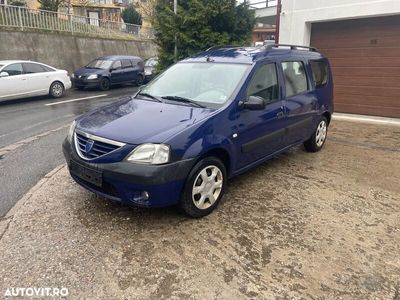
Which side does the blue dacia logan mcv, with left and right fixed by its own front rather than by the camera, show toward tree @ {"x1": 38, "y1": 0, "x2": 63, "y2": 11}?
right

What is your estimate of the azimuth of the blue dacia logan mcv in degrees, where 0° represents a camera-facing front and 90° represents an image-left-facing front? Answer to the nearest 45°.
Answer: approximately 45°

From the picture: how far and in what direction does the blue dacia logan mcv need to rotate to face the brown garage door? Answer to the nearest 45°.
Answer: approximately 180°

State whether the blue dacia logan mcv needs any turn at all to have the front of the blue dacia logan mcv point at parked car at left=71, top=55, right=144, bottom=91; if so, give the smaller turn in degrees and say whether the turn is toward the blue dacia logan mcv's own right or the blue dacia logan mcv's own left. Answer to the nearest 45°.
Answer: approximately 135° to the blue dacia logan mcv's own right

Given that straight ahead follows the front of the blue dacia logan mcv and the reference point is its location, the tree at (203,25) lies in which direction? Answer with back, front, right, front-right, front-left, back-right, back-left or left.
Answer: back-right

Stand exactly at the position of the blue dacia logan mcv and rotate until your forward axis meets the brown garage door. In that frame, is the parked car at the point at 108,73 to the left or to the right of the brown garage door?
left

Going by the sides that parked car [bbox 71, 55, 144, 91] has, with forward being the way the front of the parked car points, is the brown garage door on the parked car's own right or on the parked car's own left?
on the parked car's own left

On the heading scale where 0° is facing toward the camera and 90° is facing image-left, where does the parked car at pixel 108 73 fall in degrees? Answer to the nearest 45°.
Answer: approximately 45°

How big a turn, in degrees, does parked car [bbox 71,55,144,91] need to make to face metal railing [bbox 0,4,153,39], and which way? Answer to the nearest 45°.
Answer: approximately 90° to its right
